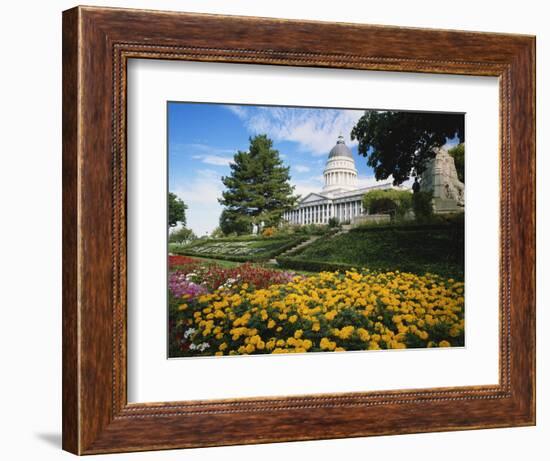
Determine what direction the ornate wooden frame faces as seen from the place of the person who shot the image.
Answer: facing the viewer and to the right of the viewer
